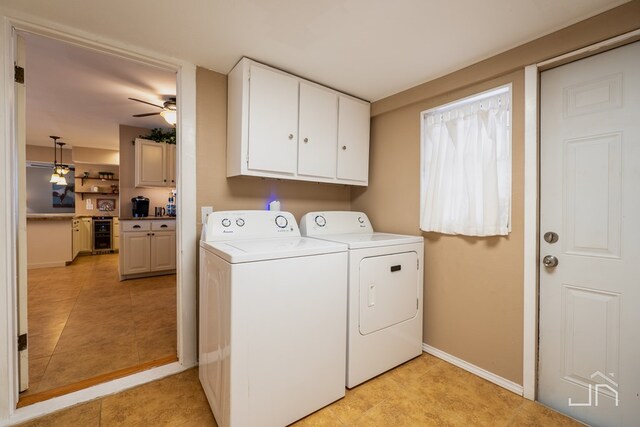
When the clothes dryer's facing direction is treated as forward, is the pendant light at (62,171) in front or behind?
behind

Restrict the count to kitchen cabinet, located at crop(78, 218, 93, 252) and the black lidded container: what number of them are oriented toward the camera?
2

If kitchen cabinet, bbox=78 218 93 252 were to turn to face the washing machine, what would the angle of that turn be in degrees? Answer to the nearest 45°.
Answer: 0° — it already faces it

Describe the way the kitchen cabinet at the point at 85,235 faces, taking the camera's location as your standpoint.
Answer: facing the viewer

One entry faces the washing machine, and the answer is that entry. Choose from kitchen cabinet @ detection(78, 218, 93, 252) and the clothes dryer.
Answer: the kitchen cabinet

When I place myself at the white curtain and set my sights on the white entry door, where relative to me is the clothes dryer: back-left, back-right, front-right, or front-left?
back-right

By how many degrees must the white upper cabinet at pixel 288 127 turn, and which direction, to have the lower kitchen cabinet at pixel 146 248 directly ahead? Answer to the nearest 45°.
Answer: approximately 180°

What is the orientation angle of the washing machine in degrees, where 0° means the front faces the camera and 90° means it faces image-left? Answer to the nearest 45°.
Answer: approximately 315°

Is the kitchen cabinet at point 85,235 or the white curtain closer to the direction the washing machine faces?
the white curtain

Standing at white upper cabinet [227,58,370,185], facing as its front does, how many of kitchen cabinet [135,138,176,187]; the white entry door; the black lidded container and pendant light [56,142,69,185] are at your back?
3

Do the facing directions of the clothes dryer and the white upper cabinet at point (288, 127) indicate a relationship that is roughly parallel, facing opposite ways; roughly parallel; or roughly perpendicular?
roughly parallel
